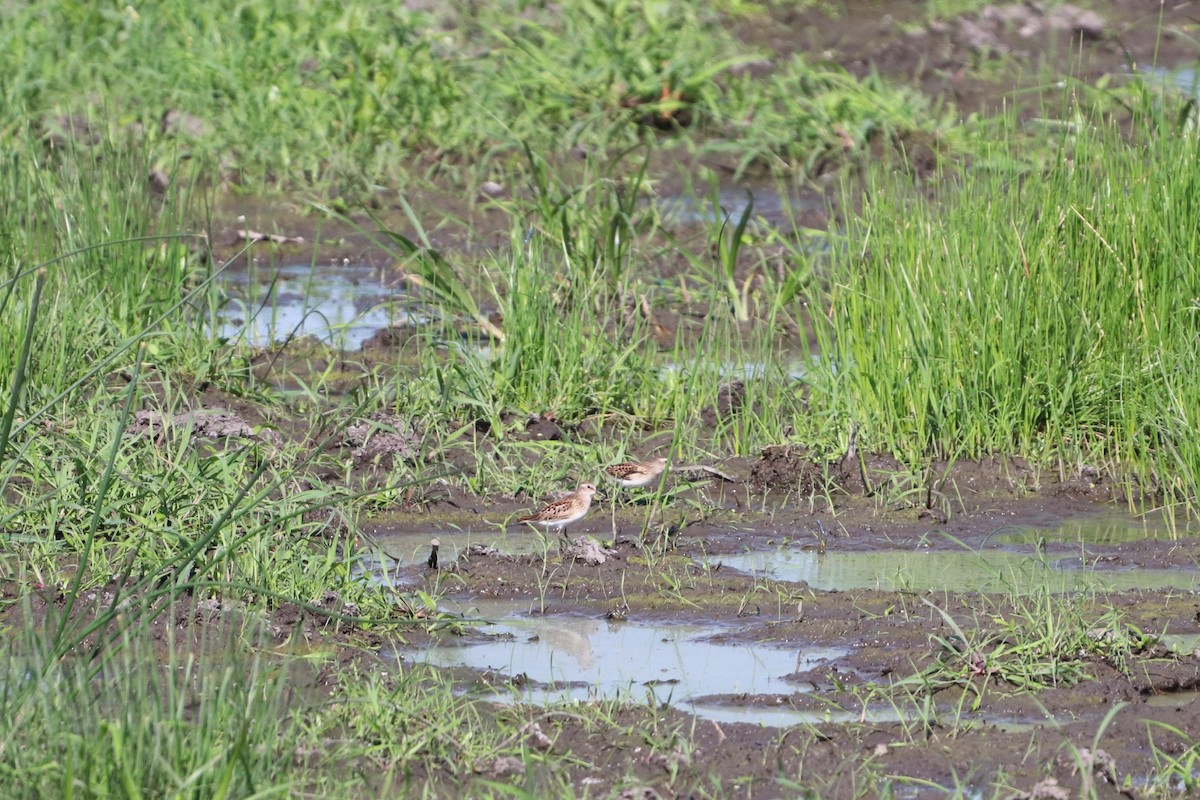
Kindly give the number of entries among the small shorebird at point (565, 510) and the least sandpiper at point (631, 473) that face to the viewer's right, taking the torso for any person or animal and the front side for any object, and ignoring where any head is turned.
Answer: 2

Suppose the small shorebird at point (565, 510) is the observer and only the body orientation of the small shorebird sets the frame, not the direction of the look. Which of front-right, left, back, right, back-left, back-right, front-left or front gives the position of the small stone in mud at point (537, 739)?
right

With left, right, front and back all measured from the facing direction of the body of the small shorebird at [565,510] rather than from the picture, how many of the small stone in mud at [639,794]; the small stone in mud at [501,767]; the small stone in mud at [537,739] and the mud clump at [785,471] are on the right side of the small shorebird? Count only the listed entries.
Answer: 3

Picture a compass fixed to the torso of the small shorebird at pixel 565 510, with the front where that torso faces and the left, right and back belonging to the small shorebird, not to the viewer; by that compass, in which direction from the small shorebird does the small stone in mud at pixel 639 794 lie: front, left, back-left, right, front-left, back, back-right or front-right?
right

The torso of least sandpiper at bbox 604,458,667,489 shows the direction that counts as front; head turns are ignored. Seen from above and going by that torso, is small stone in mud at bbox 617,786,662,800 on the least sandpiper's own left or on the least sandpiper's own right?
on the least sandpiper's own right

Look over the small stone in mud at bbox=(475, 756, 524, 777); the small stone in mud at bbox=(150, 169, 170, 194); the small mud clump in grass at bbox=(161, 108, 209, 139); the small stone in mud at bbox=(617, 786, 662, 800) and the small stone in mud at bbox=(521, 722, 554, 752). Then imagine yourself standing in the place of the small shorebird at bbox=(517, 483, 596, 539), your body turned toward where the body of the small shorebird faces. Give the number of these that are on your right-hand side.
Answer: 3

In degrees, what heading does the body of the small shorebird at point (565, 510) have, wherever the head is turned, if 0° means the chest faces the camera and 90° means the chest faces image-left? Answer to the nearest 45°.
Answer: approximately 270°

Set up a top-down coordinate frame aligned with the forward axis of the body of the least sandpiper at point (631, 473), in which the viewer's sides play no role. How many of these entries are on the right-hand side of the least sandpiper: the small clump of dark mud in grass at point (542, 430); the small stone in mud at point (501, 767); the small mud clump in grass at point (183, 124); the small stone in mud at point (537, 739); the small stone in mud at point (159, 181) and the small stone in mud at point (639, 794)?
3

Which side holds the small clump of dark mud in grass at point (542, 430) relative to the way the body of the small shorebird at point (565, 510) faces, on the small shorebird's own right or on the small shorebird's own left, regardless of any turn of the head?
on the small shorebird's own left

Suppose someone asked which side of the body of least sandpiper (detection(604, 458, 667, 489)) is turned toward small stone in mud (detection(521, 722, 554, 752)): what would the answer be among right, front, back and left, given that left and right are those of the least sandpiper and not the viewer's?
right

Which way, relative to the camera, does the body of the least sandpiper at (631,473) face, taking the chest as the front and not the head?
to the viewer's right

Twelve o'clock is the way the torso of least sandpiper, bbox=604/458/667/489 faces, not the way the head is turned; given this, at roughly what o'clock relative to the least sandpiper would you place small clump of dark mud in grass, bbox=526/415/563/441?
The small clump of dark mud in grass is roughly at 8 o'clock from the least sandpiper.

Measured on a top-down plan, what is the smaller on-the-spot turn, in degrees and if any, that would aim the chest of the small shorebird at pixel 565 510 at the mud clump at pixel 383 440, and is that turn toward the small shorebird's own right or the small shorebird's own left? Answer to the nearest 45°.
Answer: approximately 135° to the small shorebird's own left
